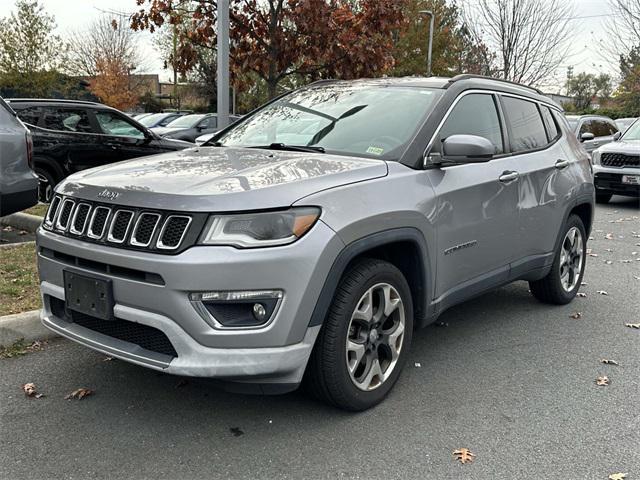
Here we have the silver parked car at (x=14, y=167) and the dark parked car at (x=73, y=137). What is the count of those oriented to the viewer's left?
1

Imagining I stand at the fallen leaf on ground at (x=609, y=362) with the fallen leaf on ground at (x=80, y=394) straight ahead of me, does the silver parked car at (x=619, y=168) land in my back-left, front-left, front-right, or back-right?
back-right

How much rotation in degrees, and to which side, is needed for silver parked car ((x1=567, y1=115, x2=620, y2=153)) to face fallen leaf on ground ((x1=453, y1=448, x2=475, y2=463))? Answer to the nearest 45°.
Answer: approximately 45° to its left

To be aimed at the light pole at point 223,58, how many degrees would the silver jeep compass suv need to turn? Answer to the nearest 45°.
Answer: approximately 135° to its right

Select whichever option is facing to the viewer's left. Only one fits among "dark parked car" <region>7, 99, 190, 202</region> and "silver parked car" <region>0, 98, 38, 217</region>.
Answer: the silver parked car

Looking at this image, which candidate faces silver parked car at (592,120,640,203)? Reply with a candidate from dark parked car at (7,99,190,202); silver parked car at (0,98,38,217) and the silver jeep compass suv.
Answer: the dark parked car

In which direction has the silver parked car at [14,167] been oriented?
to the viewer's left

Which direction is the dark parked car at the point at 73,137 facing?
to the viewer's right

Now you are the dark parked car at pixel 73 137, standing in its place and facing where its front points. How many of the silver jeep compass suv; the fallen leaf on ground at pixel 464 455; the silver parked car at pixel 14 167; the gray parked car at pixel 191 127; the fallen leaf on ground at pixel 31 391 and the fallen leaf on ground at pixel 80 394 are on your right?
5
